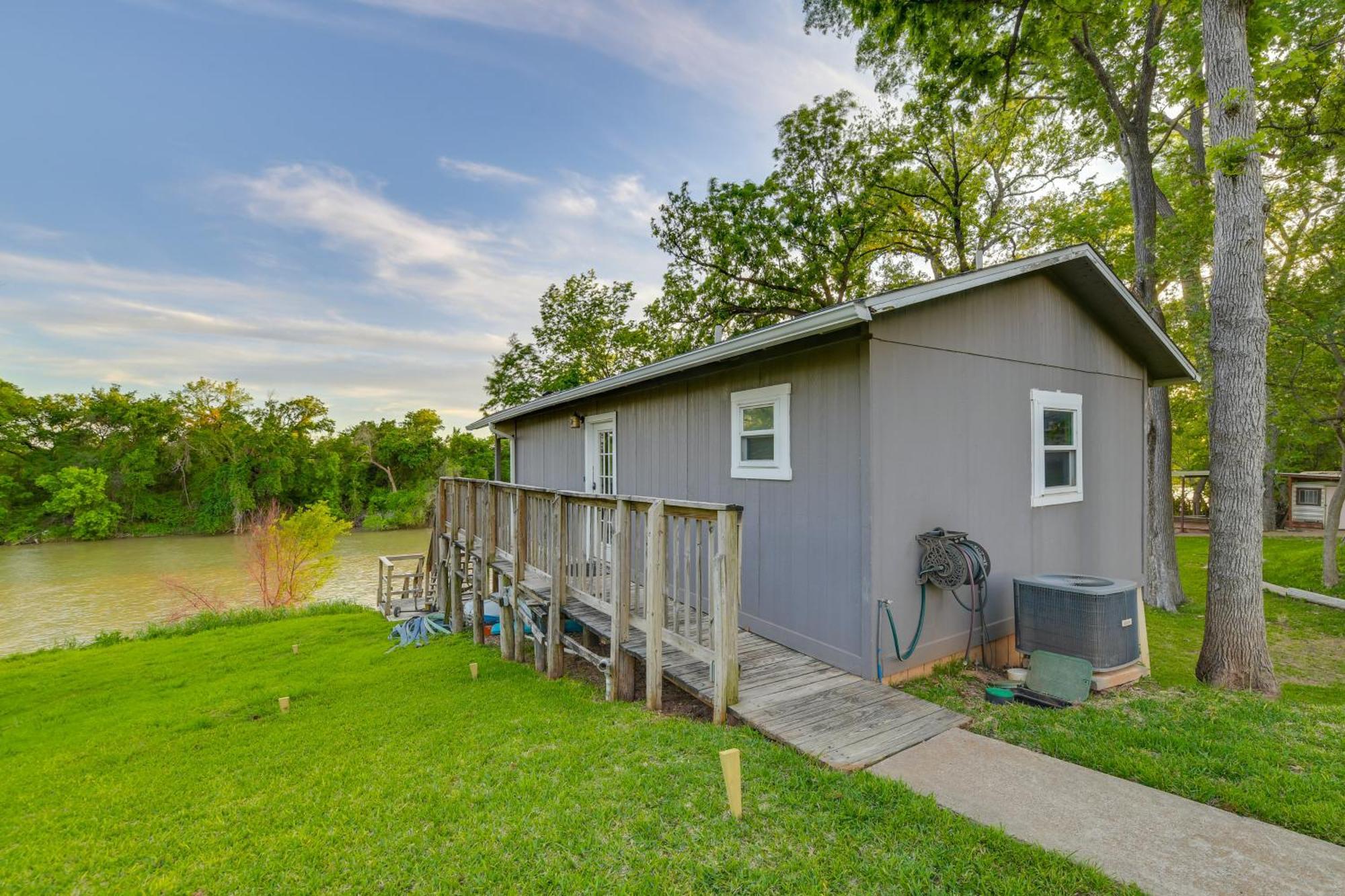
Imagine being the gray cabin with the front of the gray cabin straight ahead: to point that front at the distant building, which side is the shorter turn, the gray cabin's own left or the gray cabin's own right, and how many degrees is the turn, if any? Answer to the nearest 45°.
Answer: approximately 180°

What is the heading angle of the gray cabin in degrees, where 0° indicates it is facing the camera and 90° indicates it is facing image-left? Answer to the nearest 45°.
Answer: approximately 45°

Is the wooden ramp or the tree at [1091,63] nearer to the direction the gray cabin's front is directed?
the wooden ramp

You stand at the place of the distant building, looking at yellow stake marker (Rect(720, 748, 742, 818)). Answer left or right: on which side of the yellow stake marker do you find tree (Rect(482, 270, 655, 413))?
right

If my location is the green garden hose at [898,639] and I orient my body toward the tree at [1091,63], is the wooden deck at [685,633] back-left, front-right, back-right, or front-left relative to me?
back-left

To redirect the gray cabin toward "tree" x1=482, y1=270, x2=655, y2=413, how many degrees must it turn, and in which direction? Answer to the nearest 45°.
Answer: approximately 90° to its right

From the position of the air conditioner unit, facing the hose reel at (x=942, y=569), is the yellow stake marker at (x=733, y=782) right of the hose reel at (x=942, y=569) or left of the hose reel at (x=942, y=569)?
left

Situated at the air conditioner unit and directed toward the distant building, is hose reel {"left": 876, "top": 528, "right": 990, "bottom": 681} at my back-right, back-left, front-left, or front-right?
back-left

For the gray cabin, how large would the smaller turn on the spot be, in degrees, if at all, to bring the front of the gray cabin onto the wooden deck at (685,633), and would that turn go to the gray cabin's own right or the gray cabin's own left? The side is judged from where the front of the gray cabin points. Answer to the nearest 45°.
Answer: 0° — it already faces it
